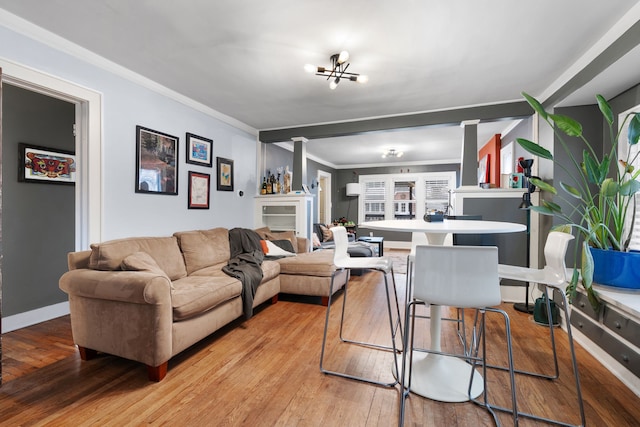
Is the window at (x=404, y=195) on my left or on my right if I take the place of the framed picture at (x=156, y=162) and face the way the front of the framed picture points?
on my left

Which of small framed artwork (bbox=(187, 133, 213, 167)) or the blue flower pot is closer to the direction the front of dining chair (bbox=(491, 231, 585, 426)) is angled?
the small framed artwork

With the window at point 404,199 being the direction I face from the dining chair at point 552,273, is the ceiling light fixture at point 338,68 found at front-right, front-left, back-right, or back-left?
front-left

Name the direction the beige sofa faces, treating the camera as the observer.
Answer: facing the viewer and to the right of the viewer

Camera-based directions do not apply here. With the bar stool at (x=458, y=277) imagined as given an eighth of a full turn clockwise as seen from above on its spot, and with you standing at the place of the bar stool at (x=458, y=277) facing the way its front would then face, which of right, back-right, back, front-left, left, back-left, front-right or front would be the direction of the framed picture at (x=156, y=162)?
back-left

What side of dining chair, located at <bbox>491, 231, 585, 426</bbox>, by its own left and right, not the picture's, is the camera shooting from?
left

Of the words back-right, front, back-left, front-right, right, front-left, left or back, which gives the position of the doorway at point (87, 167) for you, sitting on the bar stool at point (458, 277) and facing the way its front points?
left

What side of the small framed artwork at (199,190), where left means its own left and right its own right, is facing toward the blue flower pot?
front

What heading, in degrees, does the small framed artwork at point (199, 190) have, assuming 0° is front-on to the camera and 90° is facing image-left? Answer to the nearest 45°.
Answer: approximately 315°

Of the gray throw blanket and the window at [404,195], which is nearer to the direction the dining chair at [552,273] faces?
the gray throw blanket

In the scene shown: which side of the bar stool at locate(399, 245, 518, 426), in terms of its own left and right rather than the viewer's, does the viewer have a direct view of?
back

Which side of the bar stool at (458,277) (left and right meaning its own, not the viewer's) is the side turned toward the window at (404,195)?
front
